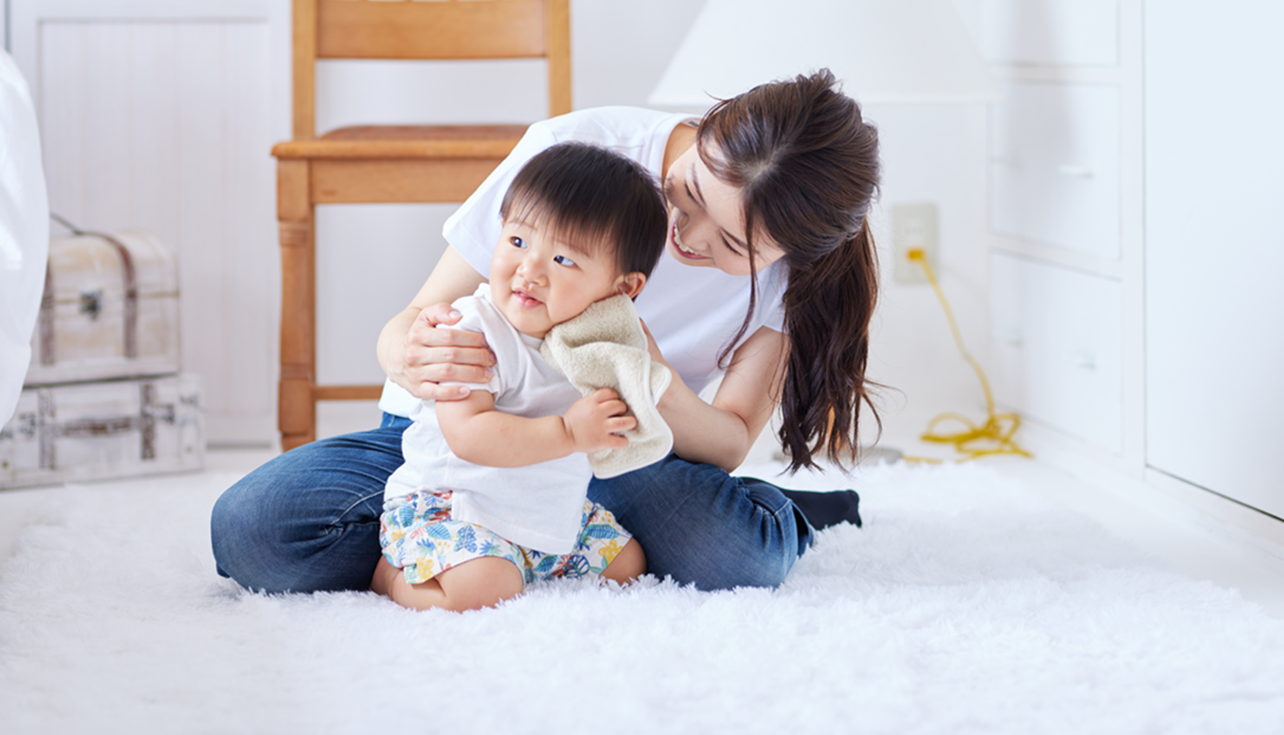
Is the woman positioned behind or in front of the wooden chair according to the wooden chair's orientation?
in front

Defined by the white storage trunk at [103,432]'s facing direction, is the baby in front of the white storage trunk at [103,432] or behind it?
in front

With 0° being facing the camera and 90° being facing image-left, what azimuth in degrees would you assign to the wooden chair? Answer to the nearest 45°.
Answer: approximately 0°

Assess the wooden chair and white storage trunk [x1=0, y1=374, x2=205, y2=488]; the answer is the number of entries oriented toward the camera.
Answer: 2
